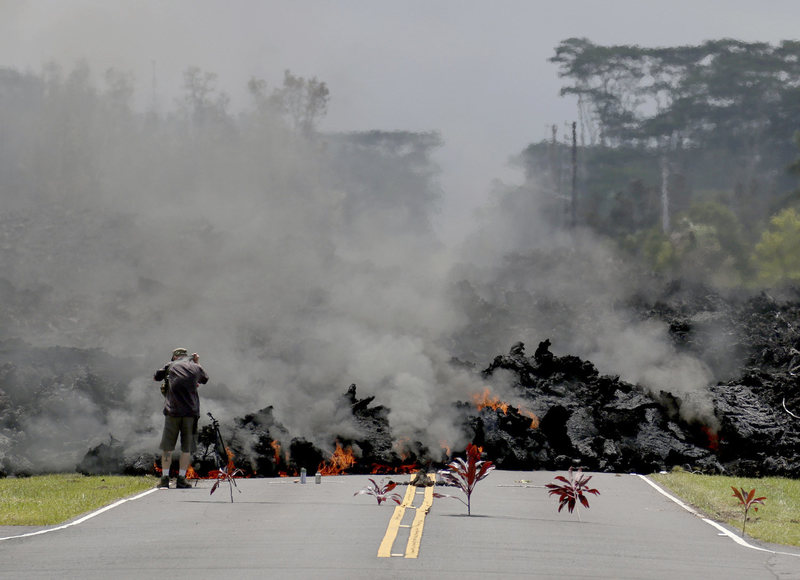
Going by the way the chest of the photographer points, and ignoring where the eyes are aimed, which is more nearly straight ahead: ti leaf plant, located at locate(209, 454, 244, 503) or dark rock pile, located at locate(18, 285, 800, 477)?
the dark rock pile

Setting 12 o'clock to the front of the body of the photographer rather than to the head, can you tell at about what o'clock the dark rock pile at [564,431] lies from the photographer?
The dark rock pile is roughly at 2 o'clock from the photographer.

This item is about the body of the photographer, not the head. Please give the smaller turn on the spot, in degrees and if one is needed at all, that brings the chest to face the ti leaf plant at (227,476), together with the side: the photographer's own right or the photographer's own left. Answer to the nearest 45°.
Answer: approximately 135° to the photographer's own right

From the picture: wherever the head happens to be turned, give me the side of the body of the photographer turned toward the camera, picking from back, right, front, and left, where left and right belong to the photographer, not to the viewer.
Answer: back
